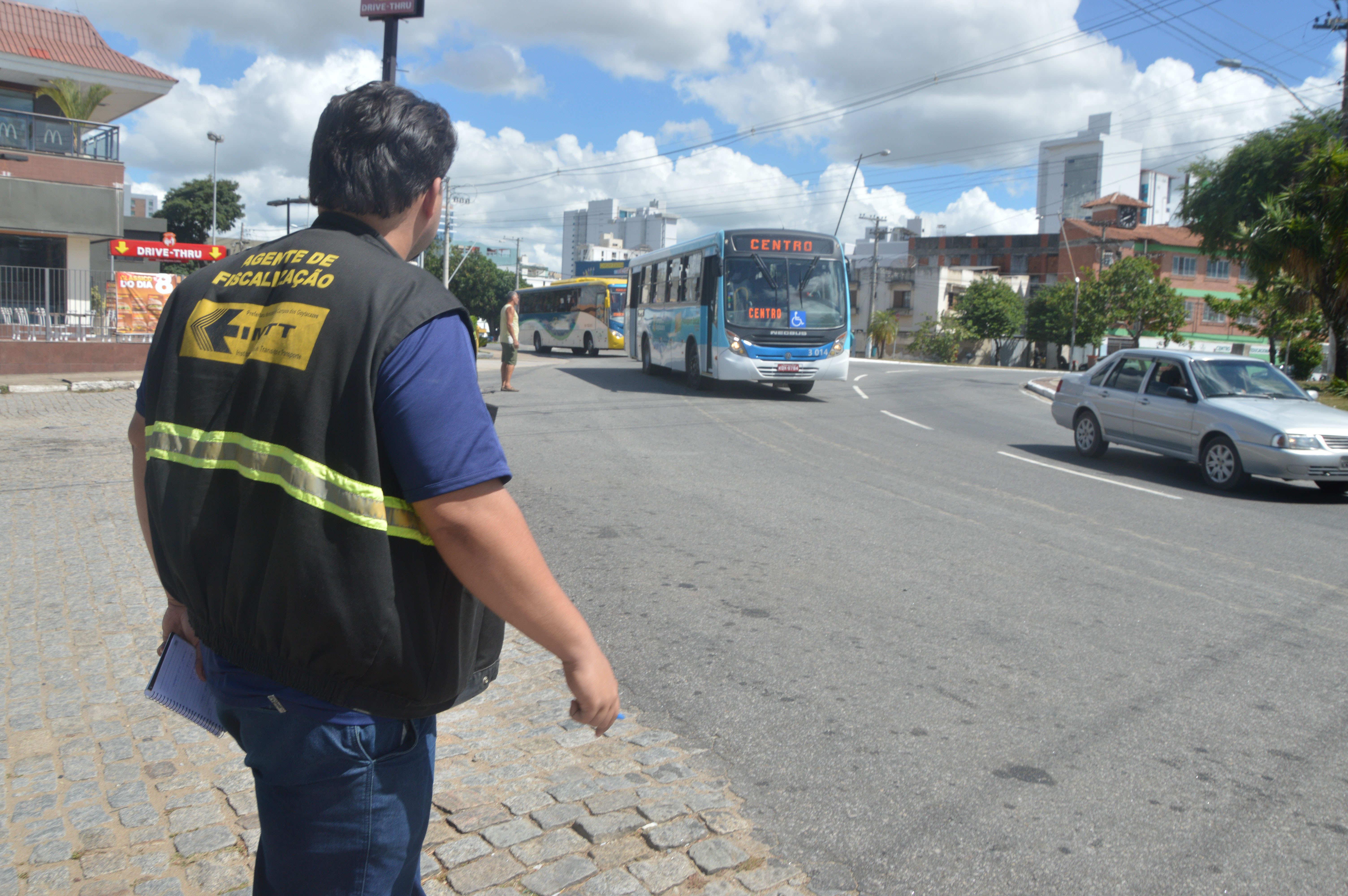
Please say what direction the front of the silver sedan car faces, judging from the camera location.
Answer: facing the viewer and to the right of the viewer

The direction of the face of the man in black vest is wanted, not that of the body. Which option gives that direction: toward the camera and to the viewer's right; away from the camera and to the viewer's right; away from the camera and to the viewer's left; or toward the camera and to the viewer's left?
away from the camera and to the viewer's right

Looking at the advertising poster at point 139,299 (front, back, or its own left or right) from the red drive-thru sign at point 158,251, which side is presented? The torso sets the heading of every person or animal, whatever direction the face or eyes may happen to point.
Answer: back

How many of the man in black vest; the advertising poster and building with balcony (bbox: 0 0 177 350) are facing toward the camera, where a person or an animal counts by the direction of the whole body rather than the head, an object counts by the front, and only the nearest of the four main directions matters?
2

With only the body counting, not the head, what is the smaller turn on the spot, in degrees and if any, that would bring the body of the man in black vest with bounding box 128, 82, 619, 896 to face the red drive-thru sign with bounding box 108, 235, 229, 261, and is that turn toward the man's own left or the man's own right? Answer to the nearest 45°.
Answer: approximately 45° to the man's own left

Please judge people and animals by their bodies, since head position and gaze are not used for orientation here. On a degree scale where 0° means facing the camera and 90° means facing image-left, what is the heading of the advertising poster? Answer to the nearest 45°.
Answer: approximately 0°

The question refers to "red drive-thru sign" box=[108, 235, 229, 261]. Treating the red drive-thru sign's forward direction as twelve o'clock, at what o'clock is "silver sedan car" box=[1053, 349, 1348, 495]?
The silver sedan car is roughly at 11 o'clock from the red drive-thru sign.

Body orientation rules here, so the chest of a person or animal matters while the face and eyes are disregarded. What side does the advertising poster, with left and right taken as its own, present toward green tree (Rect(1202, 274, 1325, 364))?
left

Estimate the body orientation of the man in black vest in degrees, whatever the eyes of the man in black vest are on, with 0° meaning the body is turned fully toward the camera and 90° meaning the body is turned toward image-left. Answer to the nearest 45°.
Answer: approximately 225°

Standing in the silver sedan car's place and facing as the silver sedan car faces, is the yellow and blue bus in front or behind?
behind

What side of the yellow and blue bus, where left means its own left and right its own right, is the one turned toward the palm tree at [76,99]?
right
